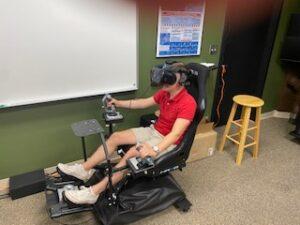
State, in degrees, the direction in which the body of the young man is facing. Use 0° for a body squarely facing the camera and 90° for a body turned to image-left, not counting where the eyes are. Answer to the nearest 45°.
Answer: approximately 45°

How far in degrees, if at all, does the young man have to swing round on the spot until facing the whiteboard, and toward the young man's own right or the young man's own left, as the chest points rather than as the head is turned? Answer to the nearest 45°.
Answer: approximately 90° to the young man's own right

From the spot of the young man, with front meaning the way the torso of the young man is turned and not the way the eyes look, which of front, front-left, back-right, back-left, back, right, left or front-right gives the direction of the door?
back

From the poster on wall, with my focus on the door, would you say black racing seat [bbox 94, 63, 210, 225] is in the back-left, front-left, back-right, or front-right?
back-right

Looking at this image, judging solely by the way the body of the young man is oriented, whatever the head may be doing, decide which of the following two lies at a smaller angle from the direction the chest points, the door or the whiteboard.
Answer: the whiteboard
